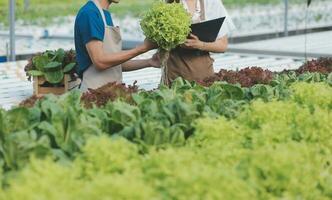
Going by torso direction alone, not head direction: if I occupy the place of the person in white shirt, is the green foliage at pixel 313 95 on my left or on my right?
on my left

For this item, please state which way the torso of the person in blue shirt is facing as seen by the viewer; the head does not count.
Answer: to the viewer's right

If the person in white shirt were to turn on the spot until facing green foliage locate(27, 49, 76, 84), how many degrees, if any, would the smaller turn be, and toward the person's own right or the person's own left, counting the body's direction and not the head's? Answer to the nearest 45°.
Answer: approximately 90° to the person's own right

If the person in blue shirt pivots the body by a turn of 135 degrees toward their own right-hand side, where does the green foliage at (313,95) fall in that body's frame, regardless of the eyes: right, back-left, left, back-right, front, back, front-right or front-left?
left

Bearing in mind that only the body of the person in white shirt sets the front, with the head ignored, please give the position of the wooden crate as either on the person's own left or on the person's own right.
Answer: on the person's own right

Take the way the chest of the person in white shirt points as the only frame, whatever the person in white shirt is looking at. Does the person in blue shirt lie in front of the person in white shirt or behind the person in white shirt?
in front

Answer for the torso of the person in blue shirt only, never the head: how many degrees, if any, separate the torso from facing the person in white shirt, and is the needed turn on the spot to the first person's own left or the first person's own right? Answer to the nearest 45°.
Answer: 0° — they already face them

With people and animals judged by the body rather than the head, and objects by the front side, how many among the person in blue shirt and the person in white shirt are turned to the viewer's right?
1

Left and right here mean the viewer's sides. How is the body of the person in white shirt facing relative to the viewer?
facing the viewer and to the left of the viewer
